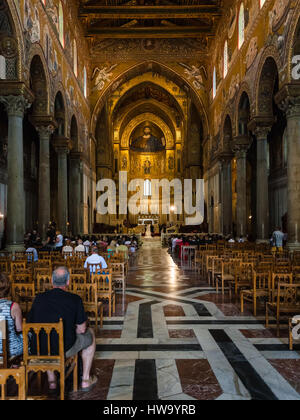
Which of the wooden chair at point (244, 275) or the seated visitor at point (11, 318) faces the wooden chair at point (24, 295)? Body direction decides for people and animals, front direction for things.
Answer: the seated visitor

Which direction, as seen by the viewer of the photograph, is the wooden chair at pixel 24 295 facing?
facing away from the viewer

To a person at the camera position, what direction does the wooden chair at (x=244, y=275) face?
facing away from the viewer and to the left of the viewer

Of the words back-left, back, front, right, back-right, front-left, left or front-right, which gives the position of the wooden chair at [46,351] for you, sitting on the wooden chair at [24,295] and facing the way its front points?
back

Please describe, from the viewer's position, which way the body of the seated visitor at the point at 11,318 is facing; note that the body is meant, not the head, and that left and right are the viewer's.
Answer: facing away from the viewer

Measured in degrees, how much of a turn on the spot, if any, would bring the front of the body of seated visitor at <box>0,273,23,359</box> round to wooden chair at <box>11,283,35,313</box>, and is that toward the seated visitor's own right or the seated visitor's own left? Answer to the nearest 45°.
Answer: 0° — they already face it

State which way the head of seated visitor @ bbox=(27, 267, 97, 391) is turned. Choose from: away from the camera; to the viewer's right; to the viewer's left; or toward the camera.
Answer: away from the camera

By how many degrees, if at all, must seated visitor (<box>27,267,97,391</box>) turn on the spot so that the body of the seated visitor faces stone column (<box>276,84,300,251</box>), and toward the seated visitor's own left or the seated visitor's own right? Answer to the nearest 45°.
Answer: approximately 45° to the seated visitor's own right

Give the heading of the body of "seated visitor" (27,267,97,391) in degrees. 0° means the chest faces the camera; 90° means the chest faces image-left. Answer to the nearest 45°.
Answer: approximately 180°
